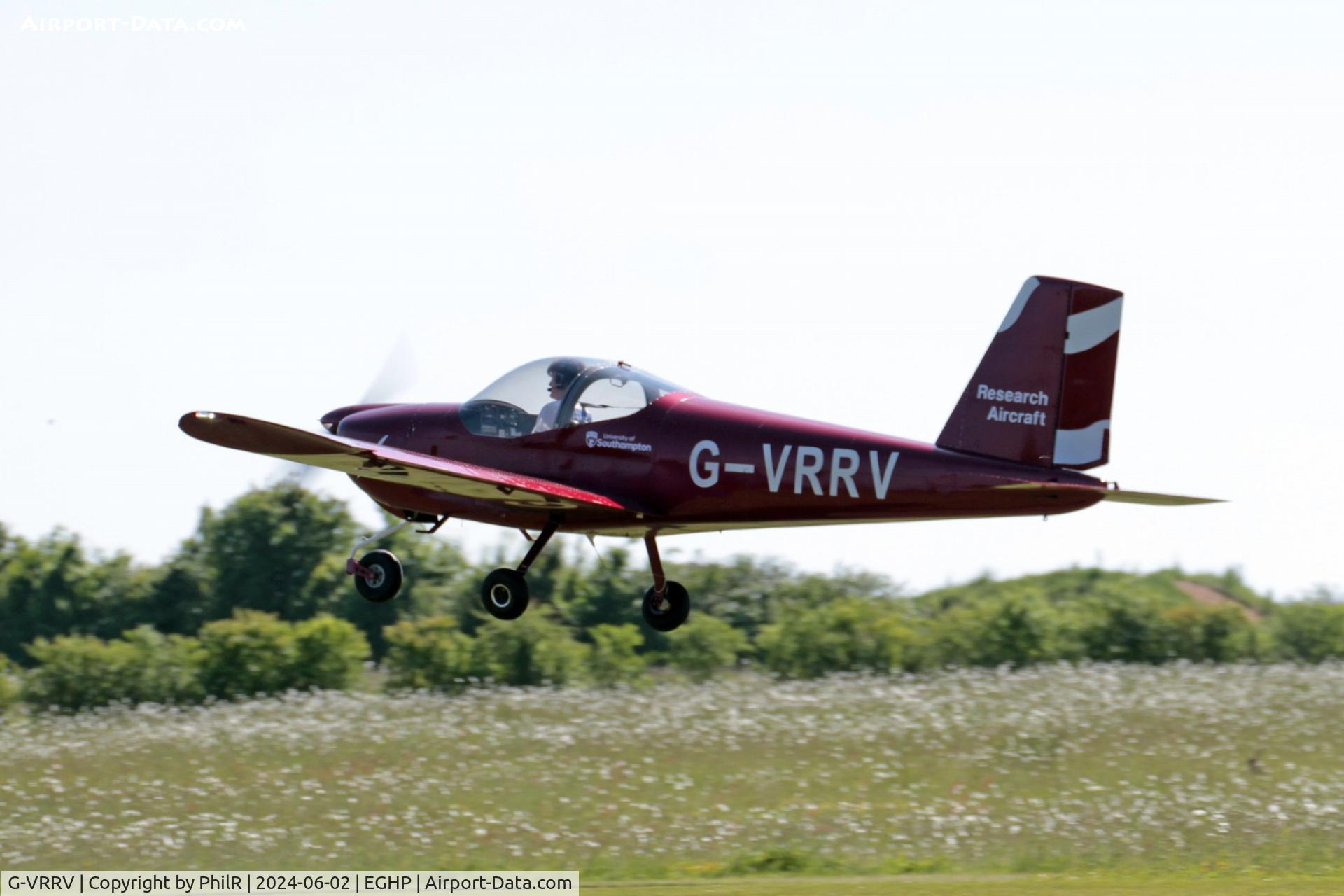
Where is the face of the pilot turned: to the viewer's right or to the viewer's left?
to the viewer's left

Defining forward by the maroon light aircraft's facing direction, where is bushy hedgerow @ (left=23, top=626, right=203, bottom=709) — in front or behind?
in front

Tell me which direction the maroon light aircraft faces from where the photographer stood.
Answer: facing away from the viewer and to the left of the viewer

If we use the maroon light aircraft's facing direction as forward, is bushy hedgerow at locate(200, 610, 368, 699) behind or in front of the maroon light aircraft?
in front

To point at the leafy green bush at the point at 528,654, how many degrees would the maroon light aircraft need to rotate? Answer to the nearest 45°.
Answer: approximately 45° to its right

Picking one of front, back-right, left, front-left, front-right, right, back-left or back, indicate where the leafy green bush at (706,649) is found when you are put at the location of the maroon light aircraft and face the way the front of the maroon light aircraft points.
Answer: front-right

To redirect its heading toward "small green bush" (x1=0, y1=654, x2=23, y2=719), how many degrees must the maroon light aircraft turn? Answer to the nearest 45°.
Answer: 0° — it already faces it

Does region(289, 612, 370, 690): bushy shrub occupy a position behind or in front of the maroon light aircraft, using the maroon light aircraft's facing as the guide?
in front

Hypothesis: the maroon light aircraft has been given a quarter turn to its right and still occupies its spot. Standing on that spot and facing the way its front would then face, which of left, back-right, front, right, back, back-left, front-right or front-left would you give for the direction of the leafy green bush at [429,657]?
front-left
